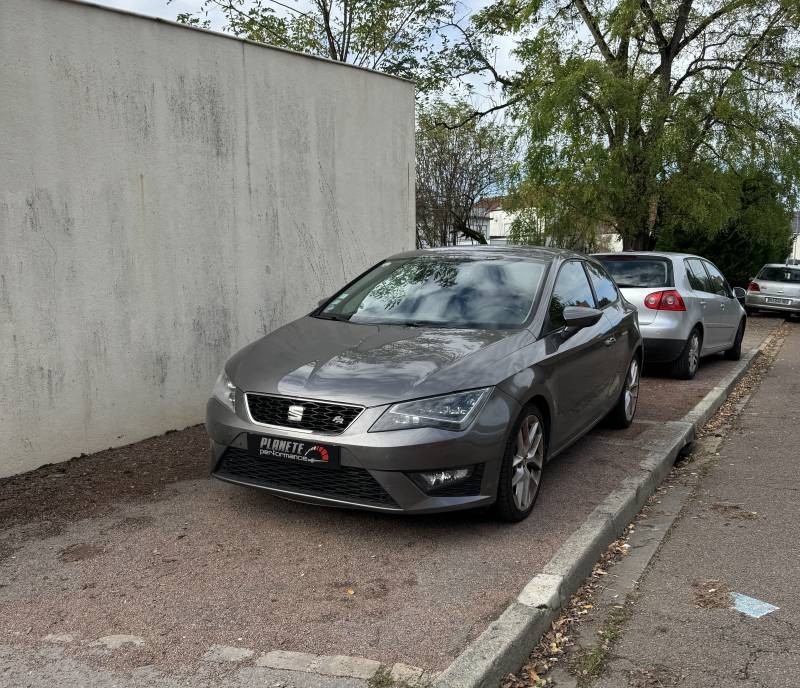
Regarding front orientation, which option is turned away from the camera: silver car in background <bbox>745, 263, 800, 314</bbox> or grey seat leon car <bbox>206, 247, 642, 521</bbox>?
the silver car in background

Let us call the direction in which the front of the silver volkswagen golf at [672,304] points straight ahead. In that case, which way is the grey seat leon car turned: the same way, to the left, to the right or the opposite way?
the opposite way

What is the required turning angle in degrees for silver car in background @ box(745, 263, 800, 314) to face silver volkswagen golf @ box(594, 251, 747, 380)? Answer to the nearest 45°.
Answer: approximately 180°

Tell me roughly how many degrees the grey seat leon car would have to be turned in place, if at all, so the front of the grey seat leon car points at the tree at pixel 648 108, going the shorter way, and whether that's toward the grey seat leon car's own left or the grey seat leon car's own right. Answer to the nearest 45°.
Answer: approximately 135° to the grey seat leon car's own right

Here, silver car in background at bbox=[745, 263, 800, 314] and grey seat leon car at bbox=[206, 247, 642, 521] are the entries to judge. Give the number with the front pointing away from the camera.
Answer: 1

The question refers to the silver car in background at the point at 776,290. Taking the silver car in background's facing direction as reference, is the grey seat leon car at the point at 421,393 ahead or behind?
behind

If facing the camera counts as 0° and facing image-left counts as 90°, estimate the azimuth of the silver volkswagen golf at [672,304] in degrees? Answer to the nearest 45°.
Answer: approximately 225°

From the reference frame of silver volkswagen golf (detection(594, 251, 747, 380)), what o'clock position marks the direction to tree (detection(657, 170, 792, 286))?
The tree is roughly at 11 o'clock from the silver volkswagen golf.

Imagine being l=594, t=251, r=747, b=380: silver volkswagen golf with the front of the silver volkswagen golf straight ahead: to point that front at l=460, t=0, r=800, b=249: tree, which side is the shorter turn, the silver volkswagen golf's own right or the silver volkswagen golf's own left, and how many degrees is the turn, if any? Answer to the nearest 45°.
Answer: approximately 45° to the silver volkswagen golf's own left

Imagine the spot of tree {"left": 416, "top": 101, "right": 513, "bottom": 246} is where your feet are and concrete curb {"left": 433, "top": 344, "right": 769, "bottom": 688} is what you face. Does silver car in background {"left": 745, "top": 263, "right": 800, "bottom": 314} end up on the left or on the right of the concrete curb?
left

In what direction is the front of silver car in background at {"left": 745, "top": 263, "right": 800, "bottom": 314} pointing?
away from the camera

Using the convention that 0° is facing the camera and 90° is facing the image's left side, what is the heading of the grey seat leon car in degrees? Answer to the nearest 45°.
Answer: approximately 45°

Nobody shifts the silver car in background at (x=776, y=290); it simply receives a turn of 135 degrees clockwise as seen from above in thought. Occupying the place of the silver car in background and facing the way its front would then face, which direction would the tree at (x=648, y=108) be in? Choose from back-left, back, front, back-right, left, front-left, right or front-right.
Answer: right

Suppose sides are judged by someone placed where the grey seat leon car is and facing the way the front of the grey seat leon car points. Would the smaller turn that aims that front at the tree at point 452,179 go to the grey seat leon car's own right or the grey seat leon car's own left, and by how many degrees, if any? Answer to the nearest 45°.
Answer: approximately 135° to the grey seat leon car's own right

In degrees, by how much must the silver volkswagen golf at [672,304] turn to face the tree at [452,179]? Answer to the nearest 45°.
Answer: approximately 45° to its left

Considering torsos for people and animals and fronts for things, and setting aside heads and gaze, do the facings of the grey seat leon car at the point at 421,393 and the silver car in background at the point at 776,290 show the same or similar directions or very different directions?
very different directions

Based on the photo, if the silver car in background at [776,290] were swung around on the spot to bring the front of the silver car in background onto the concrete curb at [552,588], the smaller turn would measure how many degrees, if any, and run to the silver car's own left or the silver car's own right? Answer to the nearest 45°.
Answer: approximately 180°
